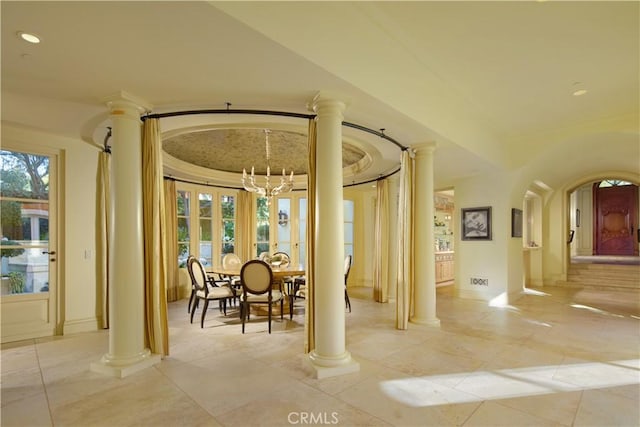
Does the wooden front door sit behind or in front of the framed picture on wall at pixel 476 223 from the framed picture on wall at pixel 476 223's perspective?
behind

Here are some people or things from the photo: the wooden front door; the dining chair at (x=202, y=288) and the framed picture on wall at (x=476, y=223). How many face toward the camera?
2

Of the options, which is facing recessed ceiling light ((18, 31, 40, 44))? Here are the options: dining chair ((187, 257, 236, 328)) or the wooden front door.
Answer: the wooden front door

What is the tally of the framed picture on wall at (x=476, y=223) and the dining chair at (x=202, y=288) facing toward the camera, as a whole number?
1

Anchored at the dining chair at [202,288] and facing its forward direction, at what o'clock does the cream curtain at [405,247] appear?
The cream curtain is roughly at 2 o'clock from the dining chair.

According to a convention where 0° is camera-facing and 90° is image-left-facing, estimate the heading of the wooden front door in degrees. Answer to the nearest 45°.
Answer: approximately 0°

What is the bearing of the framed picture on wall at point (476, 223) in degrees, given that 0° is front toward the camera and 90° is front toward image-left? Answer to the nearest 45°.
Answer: approximately 0°

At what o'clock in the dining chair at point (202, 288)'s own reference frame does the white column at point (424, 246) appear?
The white column is roughly at 2 o'clock from the dining chair.

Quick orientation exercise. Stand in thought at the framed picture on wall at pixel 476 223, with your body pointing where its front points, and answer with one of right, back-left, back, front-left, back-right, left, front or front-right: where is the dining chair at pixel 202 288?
front-right

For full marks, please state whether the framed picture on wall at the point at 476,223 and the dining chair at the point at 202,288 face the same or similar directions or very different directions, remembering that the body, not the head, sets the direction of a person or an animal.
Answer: very different directions
